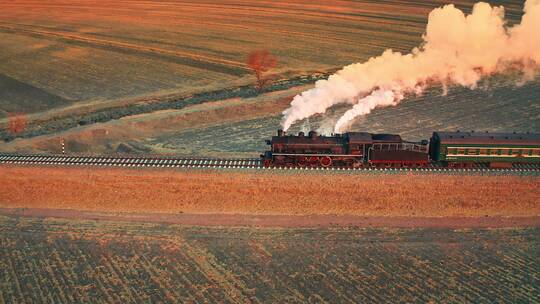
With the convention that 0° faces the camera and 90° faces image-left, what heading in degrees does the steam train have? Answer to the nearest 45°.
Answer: approximately 90°
